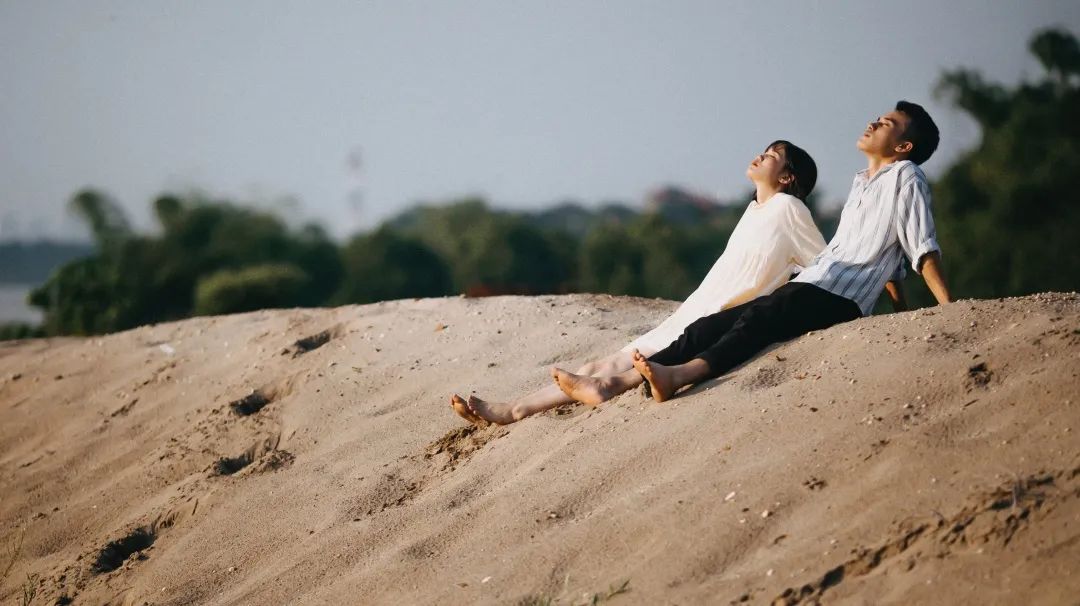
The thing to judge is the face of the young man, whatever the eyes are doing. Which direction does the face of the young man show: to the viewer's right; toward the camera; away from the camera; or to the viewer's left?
to the viewer's left

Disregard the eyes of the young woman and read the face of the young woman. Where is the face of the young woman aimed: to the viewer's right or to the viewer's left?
to the viewer's left

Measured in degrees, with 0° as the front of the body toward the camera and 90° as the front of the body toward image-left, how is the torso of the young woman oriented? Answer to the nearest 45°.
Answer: approximately 90°
